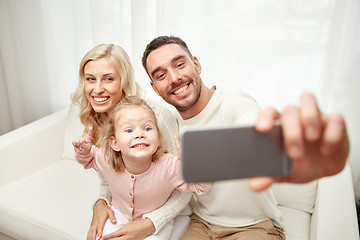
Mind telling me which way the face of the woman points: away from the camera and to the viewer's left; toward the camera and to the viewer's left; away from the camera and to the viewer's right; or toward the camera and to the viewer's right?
toward the camera and to the viewer's right

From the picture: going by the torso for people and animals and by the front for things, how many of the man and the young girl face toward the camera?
2

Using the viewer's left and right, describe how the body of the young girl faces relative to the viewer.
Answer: facing the viewer

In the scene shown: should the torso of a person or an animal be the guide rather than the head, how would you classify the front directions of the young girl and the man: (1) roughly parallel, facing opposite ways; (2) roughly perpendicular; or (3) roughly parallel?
roughly parallel

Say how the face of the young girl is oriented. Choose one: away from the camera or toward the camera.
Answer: toward the camera

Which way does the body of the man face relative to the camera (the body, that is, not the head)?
toward the camera
